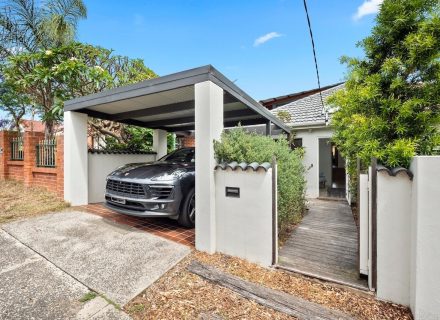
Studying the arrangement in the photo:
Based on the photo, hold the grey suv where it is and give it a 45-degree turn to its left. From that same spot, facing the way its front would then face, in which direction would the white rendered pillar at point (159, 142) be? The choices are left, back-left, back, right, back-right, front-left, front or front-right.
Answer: back

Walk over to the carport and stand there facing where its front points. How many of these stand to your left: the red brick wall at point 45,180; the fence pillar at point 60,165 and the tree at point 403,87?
1

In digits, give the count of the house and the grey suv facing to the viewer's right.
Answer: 0

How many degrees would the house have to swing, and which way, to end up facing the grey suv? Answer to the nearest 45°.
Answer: approximately 45° to its right

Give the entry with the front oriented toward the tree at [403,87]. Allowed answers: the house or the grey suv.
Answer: the house

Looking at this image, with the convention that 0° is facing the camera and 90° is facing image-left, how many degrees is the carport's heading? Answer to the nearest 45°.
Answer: approximately 45°

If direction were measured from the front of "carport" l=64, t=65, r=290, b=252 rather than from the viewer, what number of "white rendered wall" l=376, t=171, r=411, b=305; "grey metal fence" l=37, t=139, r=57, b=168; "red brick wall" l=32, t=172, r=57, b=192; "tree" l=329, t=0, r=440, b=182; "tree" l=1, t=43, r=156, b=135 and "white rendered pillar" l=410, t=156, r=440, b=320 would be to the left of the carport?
3

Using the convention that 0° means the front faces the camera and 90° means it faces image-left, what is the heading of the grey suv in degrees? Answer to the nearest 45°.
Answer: approximately 45°

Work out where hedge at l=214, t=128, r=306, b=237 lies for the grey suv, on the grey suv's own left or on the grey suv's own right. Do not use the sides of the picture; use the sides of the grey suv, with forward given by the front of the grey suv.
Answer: on the grey suv's own left

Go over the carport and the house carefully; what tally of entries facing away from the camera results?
0

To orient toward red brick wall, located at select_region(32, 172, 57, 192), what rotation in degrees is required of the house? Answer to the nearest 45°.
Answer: approximately 45° to its right

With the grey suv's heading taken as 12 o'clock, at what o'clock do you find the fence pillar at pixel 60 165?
The fence pillar is roughly at 3 o'clock from the grey suv.

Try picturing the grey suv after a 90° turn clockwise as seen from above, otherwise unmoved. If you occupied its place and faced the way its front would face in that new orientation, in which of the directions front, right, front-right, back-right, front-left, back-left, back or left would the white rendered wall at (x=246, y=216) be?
back

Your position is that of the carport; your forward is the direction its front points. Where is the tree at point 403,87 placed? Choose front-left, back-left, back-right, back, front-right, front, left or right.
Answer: left
